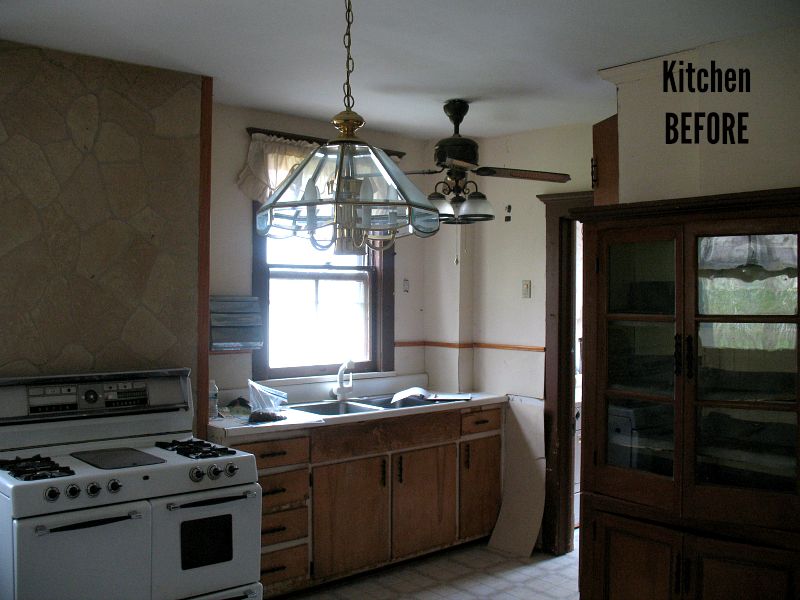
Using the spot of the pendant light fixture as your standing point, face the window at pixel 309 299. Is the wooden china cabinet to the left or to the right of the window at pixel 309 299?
right

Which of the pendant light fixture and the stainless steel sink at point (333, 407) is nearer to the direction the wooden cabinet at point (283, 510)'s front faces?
the pendant light fixture

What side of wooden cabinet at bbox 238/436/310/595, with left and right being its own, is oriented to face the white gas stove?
right

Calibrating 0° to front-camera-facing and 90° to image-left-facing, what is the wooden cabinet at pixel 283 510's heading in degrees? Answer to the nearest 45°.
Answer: approximately 315°

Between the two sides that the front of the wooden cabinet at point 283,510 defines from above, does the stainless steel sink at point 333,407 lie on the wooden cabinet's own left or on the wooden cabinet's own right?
on the wooden cabinet's own left

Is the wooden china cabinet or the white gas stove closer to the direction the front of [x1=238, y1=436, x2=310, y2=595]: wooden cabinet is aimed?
the wooden china cabinet
